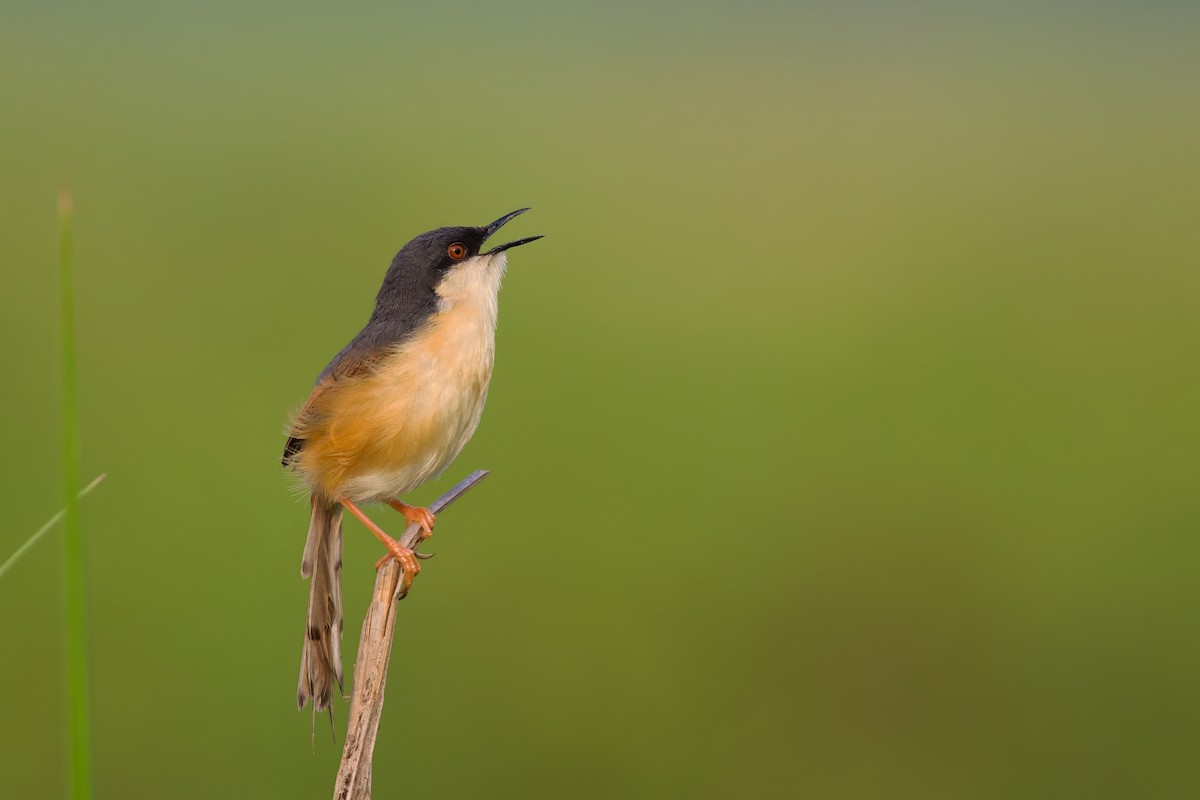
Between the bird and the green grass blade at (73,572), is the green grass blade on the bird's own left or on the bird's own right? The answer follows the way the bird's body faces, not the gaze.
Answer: on the bird's own right

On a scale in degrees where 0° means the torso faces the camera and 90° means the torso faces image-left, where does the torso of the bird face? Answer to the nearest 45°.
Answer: approximately 270°
